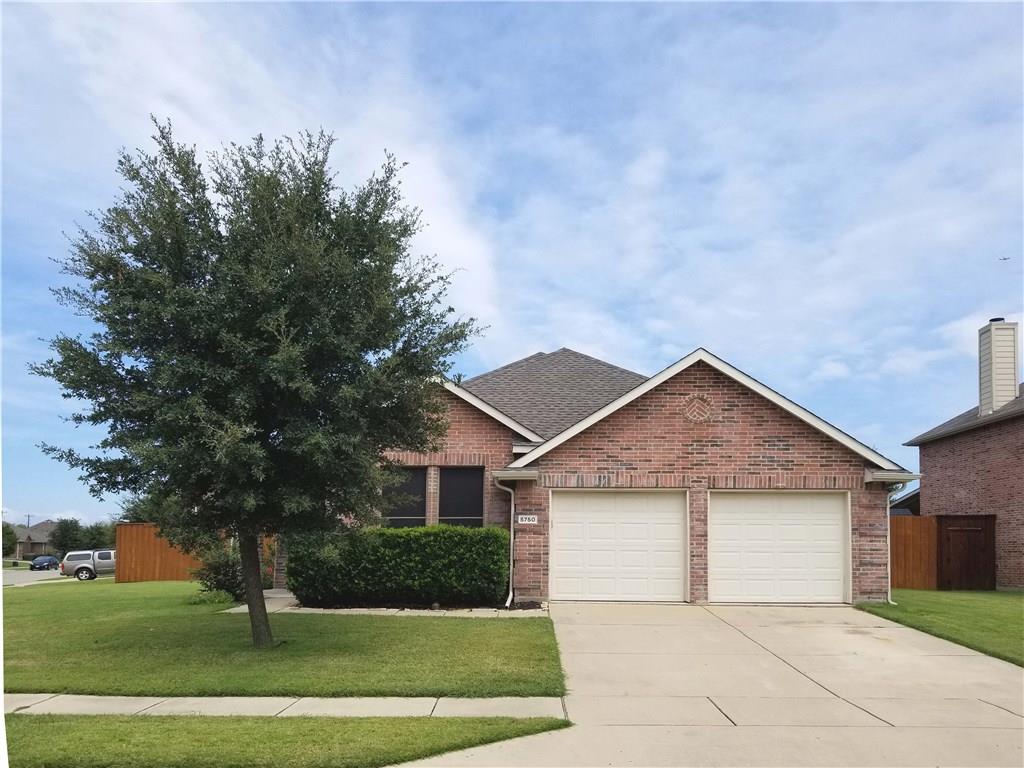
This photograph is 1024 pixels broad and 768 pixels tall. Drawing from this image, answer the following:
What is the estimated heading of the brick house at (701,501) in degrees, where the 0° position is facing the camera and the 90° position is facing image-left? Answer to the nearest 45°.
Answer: approximately 0°

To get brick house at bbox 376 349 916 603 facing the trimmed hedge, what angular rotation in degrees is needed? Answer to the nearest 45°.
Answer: approximately 90° to its right

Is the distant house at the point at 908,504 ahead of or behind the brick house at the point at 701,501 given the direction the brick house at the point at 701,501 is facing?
behind

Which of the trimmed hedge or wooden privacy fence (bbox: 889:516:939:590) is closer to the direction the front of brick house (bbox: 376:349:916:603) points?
the trimmed hedge

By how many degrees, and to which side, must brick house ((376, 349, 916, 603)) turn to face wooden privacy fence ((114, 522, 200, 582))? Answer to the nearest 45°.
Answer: approximately 135° to its right

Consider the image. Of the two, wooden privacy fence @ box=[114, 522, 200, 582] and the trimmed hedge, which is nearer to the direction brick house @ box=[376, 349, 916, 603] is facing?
the trimmed hedge

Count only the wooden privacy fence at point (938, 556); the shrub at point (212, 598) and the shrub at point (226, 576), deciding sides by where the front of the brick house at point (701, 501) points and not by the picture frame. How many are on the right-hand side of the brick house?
2

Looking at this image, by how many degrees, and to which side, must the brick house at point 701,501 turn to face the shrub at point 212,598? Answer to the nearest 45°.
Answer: approximately 90° to its right

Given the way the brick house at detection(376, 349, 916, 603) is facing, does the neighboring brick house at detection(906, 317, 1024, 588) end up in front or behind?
behind
